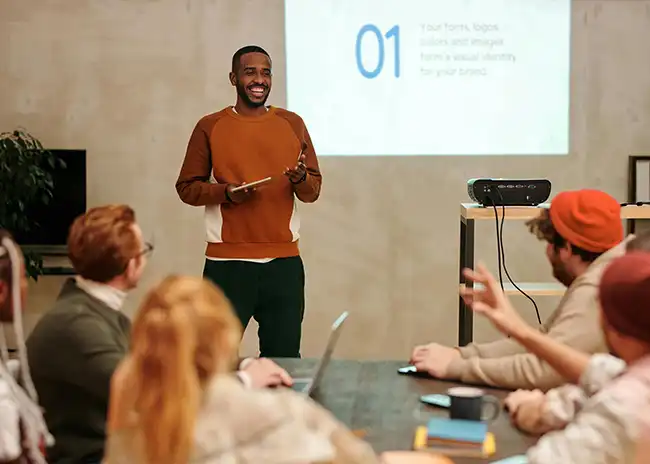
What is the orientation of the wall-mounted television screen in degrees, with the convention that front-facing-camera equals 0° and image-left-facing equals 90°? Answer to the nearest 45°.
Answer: approximately 0°

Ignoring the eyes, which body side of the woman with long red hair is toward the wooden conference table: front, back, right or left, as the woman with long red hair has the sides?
front

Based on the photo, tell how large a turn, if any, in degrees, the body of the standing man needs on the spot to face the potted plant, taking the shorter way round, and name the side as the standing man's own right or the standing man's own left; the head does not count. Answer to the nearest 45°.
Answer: approximately 135° to the standing man's own right

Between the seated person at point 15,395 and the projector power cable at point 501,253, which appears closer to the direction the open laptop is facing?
the seated person

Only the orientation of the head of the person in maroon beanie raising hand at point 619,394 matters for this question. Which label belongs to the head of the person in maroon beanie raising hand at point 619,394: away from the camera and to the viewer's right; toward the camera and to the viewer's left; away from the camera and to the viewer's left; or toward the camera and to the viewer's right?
away from the camera and to the viewer's left

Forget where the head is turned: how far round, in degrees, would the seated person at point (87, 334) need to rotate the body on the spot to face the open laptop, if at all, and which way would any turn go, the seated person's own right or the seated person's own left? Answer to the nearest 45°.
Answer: approximately 45° to the seated person's own right

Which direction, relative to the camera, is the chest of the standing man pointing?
toward the camera

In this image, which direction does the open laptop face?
to the viewer's left

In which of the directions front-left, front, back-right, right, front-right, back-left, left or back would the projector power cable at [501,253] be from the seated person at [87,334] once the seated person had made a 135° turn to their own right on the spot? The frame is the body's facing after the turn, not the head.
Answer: back-left

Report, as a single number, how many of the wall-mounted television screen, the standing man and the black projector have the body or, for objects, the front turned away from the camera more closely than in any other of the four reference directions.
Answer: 1

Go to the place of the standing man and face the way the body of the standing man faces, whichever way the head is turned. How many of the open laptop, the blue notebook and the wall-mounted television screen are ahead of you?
2

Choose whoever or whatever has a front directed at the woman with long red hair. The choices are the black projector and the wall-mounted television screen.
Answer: the wall-mounted television screen

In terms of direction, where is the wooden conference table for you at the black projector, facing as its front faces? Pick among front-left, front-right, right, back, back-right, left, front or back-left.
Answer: back

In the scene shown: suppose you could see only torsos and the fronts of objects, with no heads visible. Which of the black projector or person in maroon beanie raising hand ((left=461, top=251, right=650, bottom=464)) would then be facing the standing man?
the person in maroon beanie raising hand

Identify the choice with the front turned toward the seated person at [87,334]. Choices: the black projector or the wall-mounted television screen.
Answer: the wall-mounted television screen

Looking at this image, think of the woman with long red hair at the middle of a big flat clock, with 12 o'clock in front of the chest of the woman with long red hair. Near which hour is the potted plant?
The potted plant is roughly at 10 o'clock from the woman with long red hair.

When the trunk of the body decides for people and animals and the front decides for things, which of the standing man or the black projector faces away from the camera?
the black projector

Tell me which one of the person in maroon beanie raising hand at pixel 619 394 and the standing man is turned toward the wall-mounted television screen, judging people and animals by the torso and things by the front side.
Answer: the person in maroon beanie raising hand

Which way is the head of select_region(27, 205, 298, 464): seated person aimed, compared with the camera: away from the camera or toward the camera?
away from the camera
